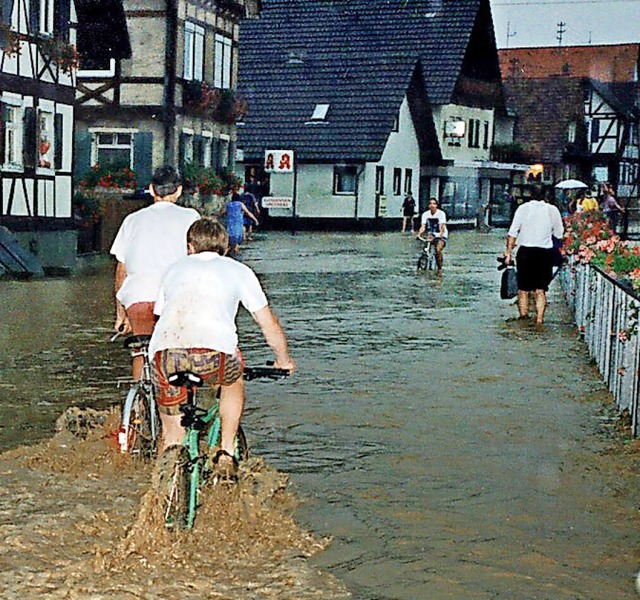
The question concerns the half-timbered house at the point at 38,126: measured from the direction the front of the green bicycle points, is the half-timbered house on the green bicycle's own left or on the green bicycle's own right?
on the green bicycle's own left

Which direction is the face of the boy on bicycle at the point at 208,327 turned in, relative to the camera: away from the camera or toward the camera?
away from the camera

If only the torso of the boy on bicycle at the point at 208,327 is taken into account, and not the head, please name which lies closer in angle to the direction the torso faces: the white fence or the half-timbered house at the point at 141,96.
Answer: the half-timbered house

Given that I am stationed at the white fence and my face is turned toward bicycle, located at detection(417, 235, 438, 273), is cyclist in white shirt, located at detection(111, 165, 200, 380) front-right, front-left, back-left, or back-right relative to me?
back-left

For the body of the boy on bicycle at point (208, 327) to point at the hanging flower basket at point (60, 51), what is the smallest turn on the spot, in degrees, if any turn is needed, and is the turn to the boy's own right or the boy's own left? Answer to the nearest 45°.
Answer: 0° — they already face it

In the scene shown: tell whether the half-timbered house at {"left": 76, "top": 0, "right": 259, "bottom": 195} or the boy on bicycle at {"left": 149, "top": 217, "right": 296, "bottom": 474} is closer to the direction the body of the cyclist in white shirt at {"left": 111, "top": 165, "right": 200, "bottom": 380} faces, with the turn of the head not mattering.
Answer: the half-timbered house

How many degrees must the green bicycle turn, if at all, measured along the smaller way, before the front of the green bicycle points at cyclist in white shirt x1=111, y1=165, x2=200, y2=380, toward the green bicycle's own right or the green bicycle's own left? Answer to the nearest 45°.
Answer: approximately 45° to the green bicycle's own left

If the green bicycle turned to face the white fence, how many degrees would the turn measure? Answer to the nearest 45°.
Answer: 0° — it already faces it

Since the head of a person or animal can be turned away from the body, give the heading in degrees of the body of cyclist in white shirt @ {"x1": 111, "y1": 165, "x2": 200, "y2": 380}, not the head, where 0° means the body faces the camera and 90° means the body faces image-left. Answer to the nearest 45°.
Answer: approximately 180°

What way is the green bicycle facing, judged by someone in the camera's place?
facing away from the viewer and to the right of the viewer

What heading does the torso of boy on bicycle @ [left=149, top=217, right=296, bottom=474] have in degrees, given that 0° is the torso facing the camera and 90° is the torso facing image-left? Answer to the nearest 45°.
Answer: approximately 180°

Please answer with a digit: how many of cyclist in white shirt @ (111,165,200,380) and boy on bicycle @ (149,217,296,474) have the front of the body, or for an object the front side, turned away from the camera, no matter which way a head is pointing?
2

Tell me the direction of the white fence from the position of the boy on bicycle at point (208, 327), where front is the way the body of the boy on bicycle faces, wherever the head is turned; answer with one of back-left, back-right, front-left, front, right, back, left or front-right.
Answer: front-right
